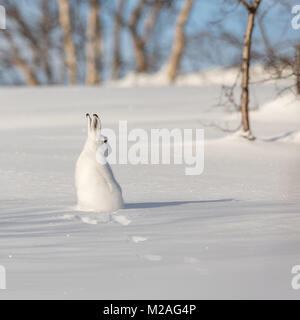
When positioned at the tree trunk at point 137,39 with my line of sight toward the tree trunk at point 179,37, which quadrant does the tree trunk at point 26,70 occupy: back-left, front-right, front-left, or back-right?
back-right

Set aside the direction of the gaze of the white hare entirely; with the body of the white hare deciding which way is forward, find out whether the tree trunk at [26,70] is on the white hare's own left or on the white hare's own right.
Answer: on the white hare's own left

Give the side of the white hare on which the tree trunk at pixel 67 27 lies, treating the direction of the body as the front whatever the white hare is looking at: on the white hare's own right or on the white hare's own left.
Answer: on the white hare's own left
